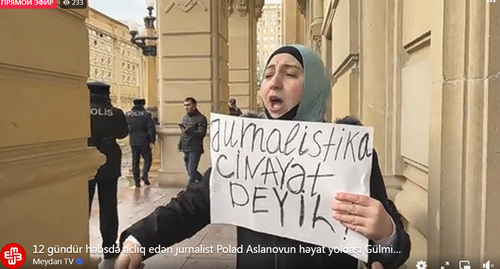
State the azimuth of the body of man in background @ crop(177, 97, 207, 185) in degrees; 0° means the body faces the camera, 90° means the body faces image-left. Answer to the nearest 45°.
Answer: approximately 45°

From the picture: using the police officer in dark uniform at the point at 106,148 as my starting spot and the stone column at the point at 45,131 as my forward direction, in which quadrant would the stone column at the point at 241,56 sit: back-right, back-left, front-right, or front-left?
back-left

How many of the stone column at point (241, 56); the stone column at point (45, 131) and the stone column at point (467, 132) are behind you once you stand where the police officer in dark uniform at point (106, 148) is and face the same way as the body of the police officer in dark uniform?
2

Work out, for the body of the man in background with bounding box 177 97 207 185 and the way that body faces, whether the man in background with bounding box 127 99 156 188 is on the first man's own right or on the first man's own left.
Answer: on the first man's own right

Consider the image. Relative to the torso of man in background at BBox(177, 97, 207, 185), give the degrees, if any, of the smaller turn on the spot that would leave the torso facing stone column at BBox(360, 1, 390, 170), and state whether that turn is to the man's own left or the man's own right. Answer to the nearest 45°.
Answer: approximately 45° to the man's own left

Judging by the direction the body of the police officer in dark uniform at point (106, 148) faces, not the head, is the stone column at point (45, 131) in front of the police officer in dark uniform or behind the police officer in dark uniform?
behind

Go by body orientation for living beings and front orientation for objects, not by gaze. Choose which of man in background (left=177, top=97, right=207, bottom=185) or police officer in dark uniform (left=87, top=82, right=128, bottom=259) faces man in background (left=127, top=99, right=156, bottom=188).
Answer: the police officer in dark uniform

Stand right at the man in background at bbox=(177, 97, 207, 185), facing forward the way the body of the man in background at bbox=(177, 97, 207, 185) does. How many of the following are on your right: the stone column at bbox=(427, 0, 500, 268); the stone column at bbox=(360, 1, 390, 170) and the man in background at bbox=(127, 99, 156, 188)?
1

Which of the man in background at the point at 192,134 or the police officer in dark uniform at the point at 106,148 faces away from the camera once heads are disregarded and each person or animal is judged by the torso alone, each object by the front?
the police officer in dark uniform

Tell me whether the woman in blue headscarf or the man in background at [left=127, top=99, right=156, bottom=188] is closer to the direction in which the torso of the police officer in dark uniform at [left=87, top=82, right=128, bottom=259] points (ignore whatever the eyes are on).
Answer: the man in background

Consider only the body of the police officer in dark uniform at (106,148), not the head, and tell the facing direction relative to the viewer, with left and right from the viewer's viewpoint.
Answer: facing away from the viewer
